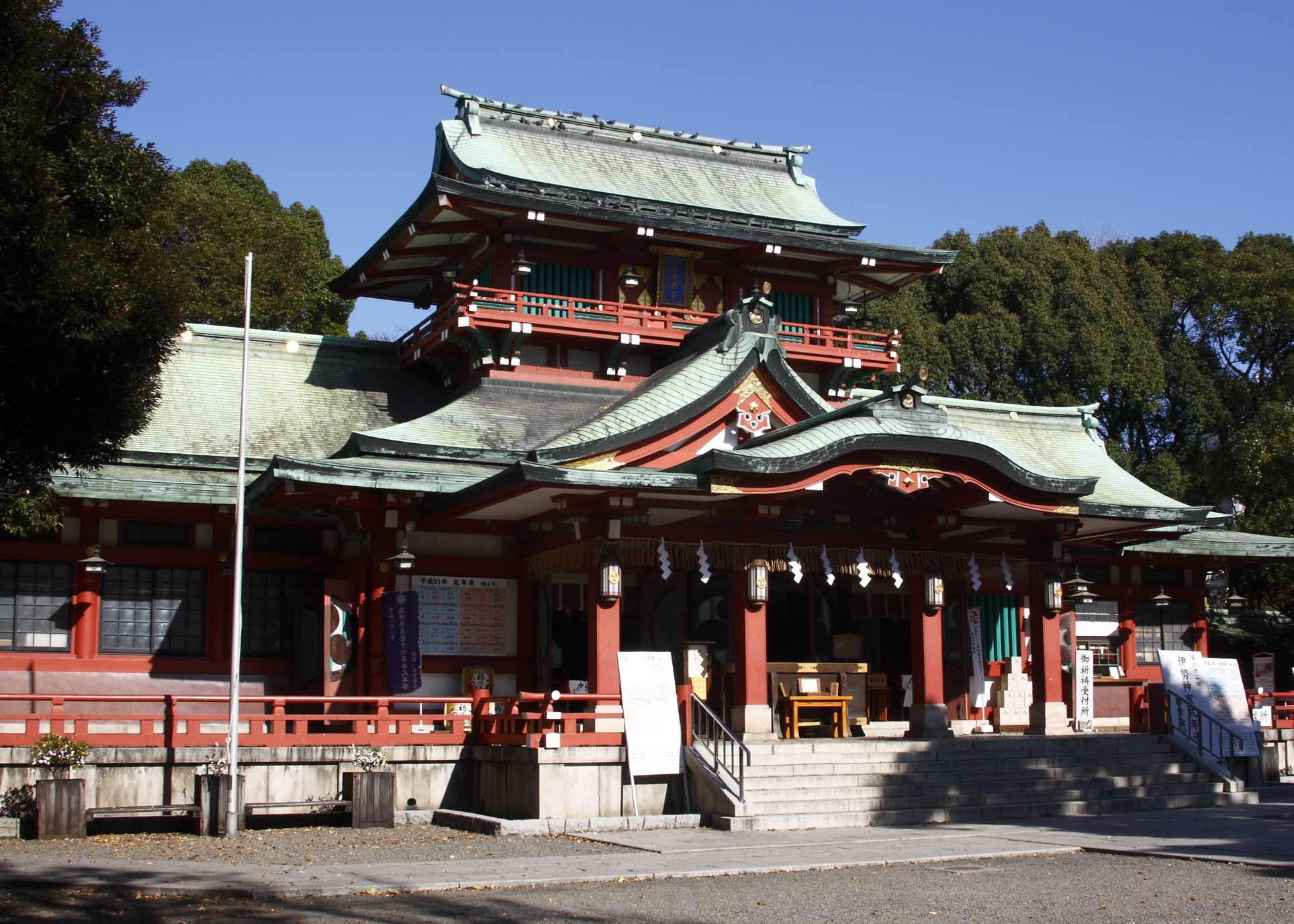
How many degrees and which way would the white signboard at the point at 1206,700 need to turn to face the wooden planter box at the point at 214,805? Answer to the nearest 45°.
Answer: approximately 45° to its right

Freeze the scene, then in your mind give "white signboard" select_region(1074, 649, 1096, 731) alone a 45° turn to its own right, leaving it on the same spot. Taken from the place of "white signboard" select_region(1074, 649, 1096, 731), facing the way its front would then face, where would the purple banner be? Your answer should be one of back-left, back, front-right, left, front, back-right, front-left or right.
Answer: front

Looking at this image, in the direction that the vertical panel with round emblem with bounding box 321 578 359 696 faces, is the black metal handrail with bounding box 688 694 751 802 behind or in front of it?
in front

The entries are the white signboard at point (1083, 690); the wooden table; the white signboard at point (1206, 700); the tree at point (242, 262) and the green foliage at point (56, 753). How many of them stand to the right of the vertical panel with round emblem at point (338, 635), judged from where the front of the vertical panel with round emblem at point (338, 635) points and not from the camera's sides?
1

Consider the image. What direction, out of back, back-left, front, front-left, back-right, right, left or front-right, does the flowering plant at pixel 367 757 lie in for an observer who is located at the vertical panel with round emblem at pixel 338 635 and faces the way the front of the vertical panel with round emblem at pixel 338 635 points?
front-right

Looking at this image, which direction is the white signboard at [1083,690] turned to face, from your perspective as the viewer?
facing the viewer

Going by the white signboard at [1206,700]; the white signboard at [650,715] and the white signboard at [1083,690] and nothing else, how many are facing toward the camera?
3

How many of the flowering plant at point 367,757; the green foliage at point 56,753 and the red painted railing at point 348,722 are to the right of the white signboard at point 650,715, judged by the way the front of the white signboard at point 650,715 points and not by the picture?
3

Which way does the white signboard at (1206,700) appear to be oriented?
toward the camera

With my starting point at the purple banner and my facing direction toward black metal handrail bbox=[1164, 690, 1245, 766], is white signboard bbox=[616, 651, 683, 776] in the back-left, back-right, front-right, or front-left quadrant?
front-right
